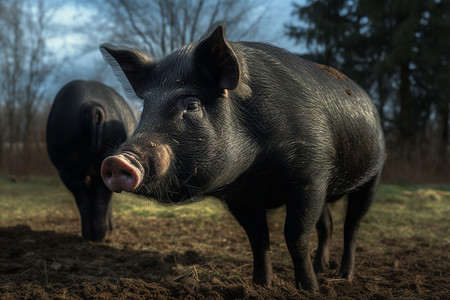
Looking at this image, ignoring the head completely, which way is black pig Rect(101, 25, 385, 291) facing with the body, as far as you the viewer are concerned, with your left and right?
facing the viewer and to the left of the viewer

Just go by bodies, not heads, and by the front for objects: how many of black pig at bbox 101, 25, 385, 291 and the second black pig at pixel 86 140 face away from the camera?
1

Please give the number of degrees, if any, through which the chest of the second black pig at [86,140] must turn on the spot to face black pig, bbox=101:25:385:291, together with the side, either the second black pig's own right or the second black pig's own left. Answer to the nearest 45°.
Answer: approximately 180°

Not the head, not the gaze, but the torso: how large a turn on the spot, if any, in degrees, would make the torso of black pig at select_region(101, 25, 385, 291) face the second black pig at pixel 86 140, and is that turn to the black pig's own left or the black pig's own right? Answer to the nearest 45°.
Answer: approximately 90° to the black pig's own right

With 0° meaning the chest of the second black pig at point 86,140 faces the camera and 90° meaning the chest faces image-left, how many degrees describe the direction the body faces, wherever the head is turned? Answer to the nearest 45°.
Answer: approximately 180°
